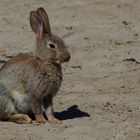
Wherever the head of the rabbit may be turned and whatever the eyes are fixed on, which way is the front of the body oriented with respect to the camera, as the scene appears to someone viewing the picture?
to the viewer's right
